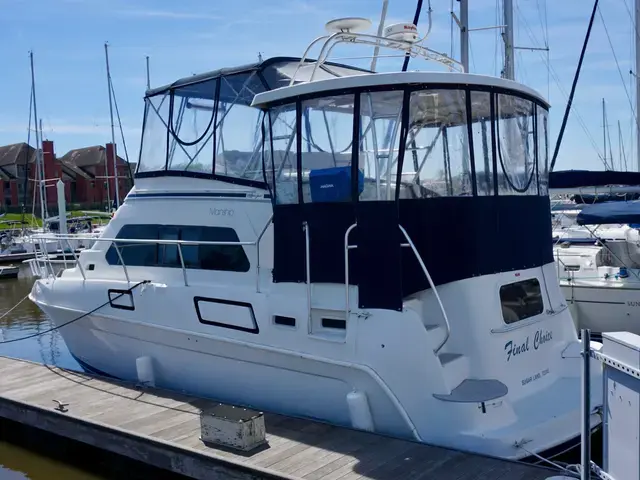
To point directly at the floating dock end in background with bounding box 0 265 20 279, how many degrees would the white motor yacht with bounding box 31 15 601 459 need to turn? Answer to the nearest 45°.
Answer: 0° — it already faces it

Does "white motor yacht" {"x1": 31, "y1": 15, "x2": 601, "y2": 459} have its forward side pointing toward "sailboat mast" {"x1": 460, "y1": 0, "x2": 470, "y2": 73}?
no

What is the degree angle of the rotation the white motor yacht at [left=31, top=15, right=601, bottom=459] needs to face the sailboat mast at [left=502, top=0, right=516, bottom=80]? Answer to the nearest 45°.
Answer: approximately 90° to its right

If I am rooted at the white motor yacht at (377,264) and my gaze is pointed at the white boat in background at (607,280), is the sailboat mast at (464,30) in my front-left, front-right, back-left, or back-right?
front-left

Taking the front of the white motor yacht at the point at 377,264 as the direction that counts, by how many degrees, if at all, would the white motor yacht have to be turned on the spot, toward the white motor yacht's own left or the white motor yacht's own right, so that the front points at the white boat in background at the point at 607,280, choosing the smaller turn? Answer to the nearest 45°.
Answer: approximately 90° to the white motor yacht's own right

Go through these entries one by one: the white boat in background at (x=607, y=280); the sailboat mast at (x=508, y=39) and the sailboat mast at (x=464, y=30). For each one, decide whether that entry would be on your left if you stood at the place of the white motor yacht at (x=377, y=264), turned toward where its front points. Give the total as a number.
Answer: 0

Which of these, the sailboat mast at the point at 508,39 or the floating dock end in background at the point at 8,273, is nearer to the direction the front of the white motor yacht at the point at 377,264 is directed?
the floating dock end in background

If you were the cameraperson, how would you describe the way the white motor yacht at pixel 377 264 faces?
facing away from the viewer and to the left of the viewer

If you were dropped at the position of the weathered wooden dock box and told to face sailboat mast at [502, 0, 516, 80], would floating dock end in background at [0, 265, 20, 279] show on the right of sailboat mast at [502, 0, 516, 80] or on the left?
left
